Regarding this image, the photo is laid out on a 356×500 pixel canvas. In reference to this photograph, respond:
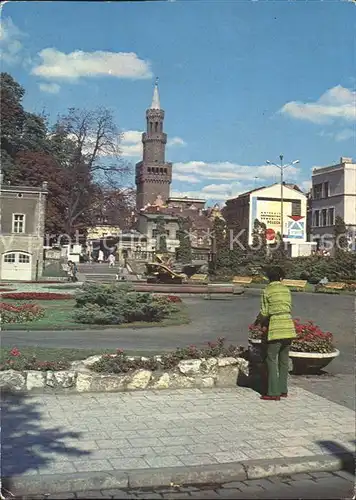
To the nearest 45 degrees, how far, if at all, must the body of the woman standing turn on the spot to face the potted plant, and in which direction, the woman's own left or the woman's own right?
approximately 45° to the woman's own right

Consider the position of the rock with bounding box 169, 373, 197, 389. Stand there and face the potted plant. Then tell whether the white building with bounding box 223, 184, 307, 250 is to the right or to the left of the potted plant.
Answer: left

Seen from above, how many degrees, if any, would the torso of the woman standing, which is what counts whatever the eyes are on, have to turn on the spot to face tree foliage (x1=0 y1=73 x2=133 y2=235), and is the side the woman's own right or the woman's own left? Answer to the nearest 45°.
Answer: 0° — they already face it

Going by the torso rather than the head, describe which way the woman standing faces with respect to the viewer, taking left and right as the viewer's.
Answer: facing away from the viewer and to the left of the viewer

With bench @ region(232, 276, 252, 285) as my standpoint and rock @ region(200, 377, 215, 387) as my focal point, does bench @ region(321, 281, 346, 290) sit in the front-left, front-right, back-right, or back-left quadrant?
front-left

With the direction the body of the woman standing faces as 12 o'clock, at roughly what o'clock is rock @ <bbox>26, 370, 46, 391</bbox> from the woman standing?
The rock is roughly at 10 o'clock from the woman standing.

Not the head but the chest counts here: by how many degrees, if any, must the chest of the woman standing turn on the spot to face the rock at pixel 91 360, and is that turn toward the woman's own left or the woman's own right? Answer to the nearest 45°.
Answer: approximately 45° to the woman's own left

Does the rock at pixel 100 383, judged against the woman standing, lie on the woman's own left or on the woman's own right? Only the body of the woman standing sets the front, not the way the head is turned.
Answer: on the woman's own left

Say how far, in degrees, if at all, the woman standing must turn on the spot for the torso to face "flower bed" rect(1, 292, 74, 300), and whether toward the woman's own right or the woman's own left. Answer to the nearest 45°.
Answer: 0° — they already face it
